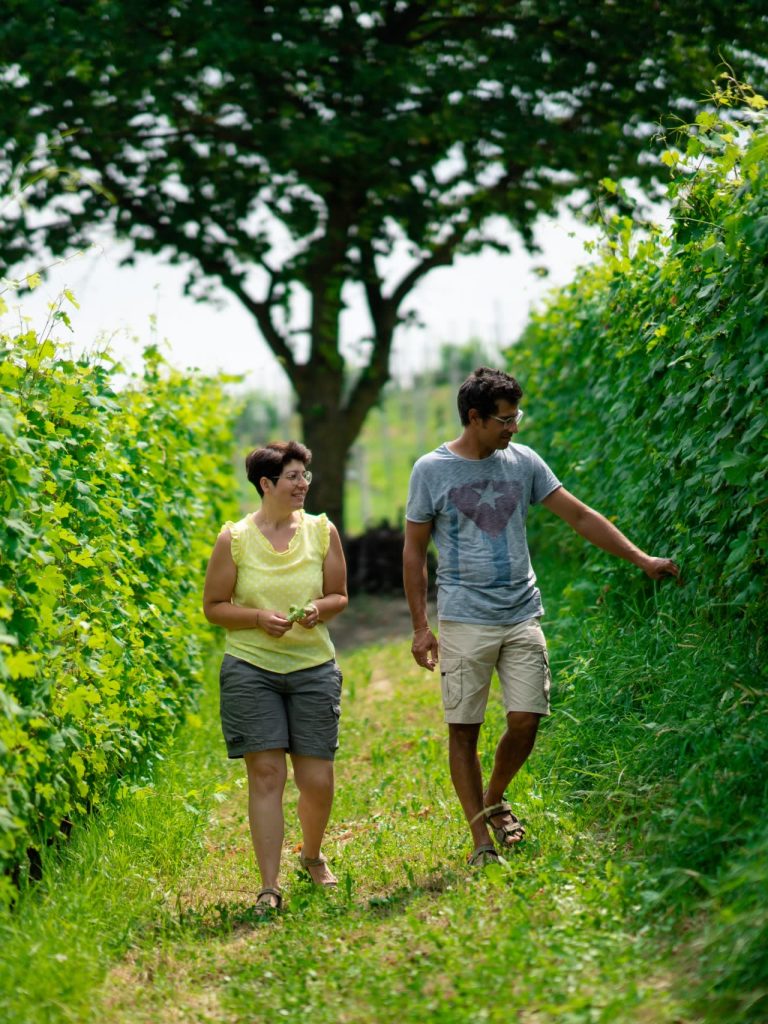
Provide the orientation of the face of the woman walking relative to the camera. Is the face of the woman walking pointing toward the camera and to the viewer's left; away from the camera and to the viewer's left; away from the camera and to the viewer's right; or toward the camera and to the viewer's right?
toward the camera and to the viewer's right

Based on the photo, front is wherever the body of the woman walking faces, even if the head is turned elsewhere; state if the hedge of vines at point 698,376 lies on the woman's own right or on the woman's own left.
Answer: on the woman's own left

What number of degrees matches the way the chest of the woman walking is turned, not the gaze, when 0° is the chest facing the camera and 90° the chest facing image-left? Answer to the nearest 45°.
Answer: approximately 0°

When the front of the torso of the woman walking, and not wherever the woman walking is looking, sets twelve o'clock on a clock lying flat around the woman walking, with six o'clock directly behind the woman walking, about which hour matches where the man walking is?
The man walking is roughly at 9 o'clock from the woman walking.

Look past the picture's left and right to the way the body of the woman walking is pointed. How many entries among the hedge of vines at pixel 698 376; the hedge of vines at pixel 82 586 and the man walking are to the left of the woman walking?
2

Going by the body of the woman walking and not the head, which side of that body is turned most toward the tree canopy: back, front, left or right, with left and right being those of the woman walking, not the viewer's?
back
